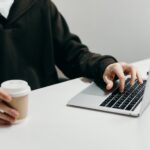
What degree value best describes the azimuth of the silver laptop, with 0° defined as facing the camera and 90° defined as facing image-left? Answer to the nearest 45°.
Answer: approximately 90°

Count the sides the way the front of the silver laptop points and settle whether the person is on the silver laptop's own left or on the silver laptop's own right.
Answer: on the silver laptop's own right
